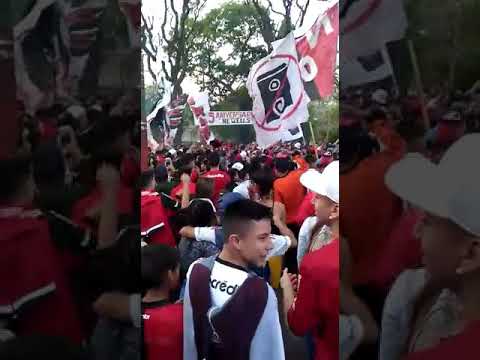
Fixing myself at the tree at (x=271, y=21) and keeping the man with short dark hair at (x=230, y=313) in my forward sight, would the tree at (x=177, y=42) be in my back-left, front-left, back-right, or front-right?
front-right

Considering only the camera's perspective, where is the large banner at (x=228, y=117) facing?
facing the viewer

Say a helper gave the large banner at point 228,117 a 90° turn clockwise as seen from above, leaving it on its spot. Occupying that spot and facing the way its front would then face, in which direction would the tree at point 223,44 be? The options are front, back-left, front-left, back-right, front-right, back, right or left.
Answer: right

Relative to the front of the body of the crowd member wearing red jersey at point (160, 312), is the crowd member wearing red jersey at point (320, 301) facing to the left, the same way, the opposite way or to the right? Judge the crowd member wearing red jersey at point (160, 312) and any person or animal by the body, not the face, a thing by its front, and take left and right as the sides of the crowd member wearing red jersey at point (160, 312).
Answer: to the left

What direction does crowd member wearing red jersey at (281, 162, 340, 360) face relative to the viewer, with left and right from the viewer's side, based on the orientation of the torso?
facing away from the viewer and to the left of the viewer

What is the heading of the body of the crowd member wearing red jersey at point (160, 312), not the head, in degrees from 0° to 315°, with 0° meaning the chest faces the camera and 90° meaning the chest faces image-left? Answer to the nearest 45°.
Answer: approximately 225°

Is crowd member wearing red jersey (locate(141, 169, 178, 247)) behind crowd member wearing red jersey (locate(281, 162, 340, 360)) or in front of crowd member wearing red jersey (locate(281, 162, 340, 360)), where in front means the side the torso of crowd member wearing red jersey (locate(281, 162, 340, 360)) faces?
in front

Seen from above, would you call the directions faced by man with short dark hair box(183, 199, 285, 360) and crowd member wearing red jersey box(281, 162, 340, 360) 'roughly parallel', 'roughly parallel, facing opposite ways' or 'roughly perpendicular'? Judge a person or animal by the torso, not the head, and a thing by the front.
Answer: roughly perpendicular

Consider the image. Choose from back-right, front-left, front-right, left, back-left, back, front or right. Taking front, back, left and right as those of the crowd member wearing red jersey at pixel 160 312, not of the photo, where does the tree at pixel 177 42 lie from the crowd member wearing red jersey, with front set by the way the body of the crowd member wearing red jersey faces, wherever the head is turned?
front-left
